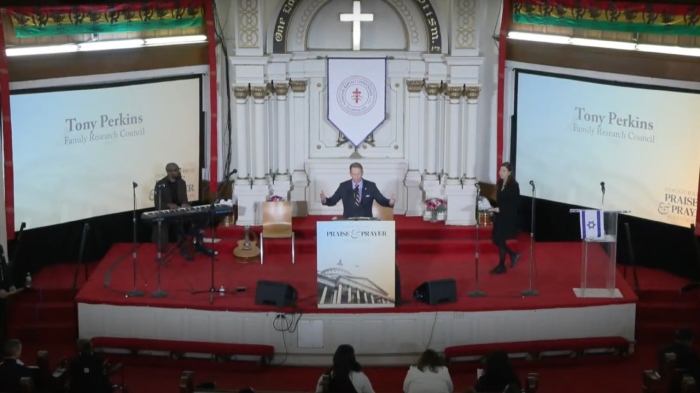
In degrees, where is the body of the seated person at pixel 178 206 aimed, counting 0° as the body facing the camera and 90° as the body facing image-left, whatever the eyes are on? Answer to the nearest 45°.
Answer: approximately 315°

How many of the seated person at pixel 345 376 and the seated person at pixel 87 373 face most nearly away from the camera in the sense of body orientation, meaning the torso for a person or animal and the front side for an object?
2

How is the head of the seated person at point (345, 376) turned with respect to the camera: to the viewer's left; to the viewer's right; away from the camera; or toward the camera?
away from the camera

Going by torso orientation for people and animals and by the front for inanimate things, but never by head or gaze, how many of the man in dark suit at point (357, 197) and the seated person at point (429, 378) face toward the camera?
1

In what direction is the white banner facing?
toward the camera

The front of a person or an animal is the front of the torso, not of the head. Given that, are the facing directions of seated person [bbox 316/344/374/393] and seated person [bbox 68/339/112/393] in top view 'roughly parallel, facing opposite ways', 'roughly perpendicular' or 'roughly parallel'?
roughly parallel

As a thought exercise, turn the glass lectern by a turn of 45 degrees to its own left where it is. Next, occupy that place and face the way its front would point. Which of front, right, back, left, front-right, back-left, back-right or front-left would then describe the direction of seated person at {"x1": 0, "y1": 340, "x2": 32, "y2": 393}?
right

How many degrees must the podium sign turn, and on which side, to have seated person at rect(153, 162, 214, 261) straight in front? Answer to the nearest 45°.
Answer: approximately 135° to its right

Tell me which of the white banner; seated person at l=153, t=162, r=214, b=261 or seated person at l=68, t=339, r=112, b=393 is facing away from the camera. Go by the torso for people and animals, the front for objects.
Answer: seated person at l=68, t=339, r=112, b=393

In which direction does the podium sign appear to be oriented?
toward the camera

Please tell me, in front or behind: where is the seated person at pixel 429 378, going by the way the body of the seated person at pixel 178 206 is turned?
in front

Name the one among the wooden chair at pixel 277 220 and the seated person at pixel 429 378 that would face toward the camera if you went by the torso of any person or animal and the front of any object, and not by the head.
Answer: the wooden chair

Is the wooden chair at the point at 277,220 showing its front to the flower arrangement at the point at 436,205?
no

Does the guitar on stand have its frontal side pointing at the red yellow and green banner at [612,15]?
no

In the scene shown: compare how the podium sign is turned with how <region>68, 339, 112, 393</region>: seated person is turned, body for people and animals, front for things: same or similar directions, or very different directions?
very different directions

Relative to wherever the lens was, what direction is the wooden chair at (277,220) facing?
facing the viewer

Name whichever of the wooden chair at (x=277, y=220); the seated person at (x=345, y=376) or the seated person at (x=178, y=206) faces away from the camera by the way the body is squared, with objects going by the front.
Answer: the seated person at (x=345, y=376)

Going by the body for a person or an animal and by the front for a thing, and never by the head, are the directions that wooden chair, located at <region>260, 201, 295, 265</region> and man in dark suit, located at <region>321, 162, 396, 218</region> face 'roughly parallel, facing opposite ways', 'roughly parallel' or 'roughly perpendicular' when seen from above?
roughly parallel

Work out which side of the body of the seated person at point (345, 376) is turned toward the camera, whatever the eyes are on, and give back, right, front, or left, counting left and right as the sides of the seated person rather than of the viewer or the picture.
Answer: back

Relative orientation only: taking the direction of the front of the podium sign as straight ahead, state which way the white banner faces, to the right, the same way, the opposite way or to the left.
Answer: the same way

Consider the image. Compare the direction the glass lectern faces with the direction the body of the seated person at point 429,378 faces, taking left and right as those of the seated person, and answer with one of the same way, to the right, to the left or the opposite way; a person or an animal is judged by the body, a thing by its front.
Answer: the opposite way

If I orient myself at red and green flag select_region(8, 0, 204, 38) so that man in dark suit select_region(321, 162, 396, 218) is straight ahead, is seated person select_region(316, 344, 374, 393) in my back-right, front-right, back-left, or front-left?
front-right
